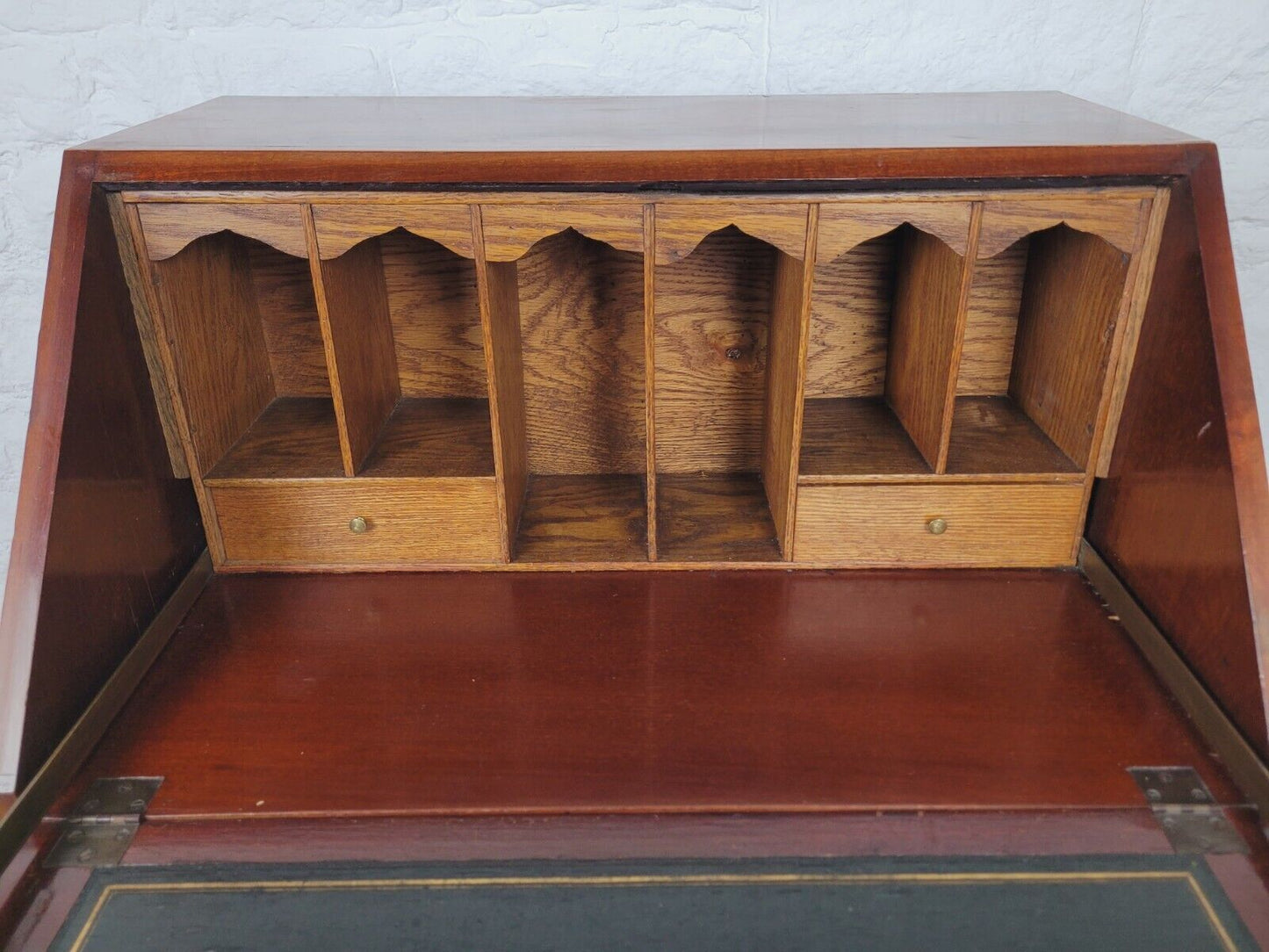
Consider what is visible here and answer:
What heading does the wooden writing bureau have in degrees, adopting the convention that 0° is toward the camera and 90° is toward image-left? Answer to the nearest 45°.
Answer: approximately 0°
